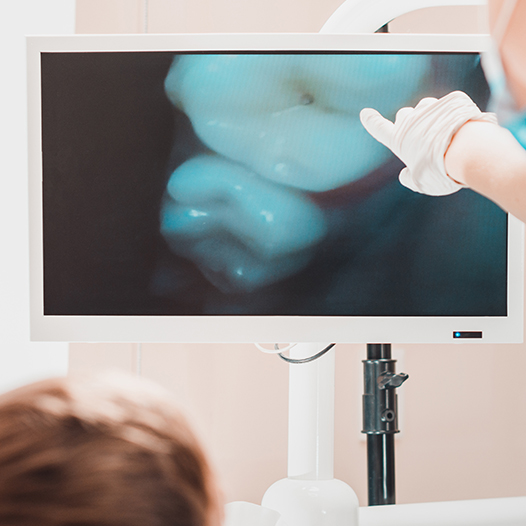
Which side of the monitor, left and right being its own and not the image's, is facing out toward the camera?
front
